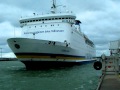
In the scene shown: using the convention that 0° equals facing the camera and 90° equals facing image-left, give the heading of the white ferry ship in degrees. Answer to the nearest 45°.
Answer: approximately 45°
